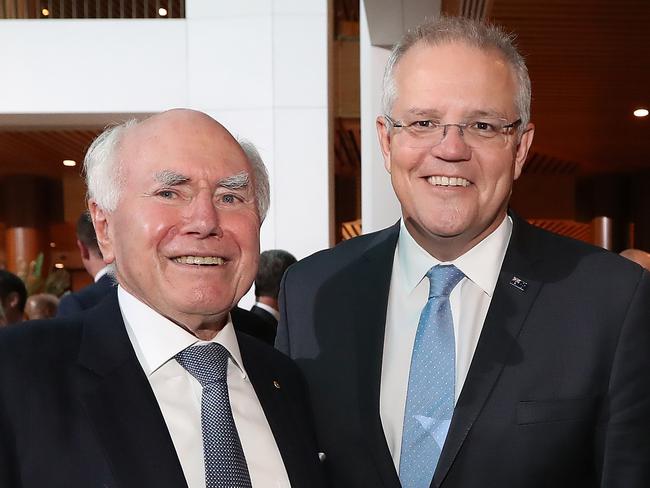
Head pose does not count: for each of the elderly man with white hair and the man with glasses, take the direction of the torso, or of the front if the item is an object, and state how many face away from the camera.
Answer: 0

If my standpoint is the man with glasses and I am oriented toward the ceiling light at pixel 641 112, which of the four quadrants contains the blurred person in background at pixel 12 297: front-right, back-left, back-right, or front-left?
front-left

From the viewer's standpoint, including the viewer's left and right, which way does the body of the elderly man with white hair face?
facing the viewer and to the right of the viewer

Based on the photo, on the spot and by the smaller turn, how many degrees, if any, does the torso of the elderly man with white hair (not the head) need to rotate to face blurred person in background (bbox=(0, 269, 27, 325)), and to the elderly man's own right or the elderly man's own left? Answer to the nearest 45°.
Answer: approximately 135° to the elderly man's own left

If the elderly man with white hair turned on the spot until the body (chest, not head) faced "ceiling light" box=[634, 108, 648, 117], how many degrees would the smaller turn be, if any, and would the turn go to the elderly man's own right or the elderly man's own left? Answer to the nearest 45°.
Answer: approximately 90° to the elderly man's own left

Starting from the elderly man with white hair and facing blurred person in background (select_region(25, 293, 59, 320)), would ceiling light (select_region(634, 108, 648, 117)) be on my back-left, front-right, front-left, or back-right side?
front-right

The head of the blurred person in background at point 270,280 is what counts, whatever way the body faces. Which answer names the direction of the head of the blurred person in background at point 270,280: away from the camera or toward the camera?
away from the camera

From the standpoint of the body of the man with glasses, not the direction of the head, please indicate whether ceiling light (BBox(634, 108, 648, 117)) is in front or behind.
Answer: behind

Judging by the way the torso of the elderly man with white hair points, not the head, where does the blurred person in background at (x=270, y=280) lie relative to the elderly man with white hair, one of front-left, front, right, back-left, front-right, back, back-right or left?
back-left

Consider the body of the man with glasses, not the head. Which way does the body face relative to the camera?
toward the camera

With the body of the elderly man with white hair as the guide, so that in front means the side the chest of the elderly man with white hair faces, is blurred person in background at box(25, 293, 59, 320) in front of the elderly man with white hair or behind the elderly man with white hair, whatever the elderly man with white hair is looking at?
behind

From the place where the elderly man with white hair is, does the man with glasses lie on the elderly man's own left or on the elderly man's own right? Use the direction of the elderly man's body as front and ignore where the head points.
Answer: on the elderly man's own left

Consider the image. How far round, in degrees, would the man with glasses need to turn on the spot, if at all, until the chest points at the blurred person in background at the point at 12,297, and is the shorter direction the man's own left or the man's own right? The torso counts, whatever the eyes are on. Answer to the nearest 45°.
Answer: approximately 135° to the man's own right
